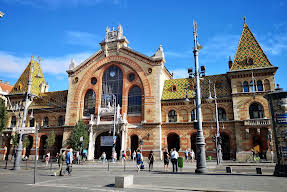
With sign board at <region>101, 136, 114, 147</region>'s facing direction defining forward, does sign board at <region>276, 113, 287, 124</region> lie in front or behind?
in front

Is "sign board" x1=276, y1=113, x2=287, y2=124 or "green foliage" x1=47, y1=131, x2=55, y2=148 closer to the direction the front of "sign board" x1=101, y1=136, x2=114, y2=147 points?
the sign board

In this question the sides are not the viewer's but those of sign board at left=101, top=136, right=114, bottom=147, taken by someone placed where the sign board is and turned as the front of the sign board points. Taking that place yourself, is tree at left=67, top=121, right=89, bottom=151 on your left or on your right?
on your right

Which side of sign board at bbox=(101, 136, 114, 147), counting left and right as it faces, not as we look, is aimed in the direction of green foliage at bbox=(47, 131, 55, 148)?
right

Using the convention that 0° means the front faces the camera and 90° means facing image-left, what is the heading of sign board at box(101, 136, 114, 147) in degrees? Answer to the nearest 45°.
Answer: approximately 0°

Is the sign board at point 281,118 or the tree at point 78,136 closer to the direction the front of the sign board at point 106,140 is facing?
the sign board
